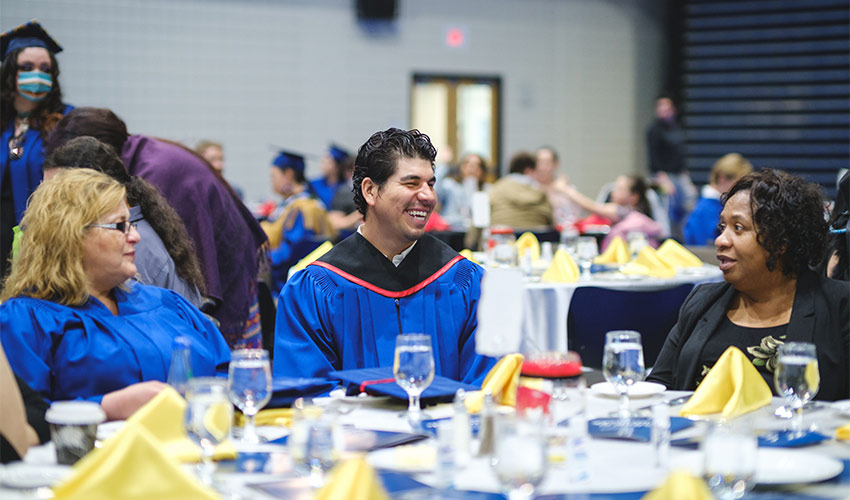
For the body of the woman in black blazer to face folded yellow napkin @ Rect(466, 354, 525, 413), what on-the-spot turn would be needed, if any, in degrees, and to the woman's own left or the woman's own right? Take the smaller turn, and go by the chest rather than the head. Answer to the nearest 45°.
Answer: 0° — they already face it

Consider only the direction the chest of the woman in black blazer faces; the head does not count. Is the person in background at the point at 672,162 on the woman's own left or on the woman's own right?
on the woman's own right

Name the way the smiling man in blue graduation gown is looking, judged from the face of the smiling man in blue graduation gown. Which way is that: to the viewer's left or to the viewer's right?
to the viewer's right

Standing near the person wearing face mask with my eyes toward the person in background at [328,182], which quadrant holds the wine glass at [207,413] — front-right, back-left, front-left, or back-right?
back-right

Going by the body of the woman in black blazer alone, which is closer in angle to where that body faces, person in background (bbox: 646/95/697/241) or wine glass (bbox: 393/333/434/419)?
the wine glass

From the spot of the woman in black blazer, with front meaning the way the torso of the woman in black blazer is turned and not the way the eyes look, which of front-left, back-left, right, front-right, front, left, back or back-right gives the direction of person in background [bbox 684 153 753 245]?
back-right

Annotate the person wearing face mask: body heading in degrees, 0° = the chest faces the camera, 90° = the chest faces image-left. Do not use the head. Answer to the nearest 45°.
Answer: approximately 0°

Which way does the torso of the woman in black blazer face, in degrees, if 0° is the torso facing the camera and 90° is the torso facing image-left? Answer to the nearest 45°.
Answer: approximately 45°

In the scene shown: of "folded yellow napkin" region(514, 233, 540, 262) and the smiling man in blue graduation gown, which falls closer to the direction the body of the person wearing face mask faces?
the smiling man in blue graduation gown

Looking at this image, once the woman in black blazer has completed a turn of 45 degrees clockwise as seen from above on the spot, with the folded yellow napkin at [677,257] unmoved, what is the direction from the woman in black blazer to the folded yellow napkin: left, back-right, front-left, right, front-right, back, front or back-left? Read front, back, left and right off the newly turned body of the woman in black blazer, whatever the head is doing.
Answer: right

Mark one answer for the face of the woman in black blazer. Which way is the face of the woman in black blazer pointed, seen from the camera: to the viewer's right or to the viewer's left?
to the viewer's left
